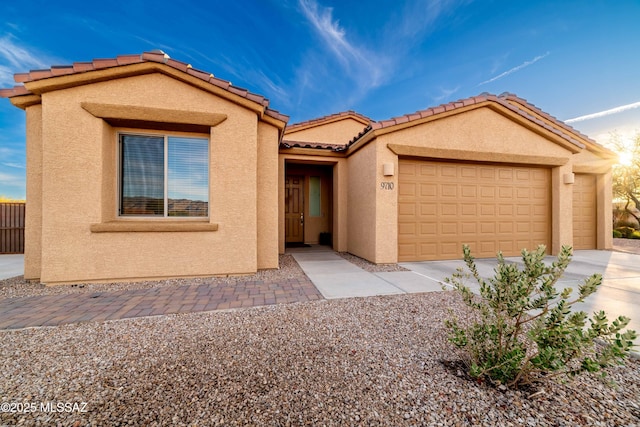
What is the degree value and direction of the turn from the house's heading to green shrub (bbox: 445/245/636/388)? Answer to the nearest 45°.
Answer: approximately 45° to its left

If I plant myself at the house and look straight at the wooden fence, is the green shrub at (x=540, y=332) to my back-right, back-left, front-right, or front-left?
back-left

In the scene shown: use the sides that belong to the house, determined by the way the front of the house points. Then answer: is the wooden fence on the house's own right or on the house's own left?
on the house's own right

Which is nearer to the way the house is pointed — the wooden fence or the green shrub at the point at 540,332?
the green shrub

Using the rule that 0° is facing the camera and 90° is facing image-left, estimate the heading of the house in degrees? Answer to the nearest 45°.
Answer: approximately 0°
